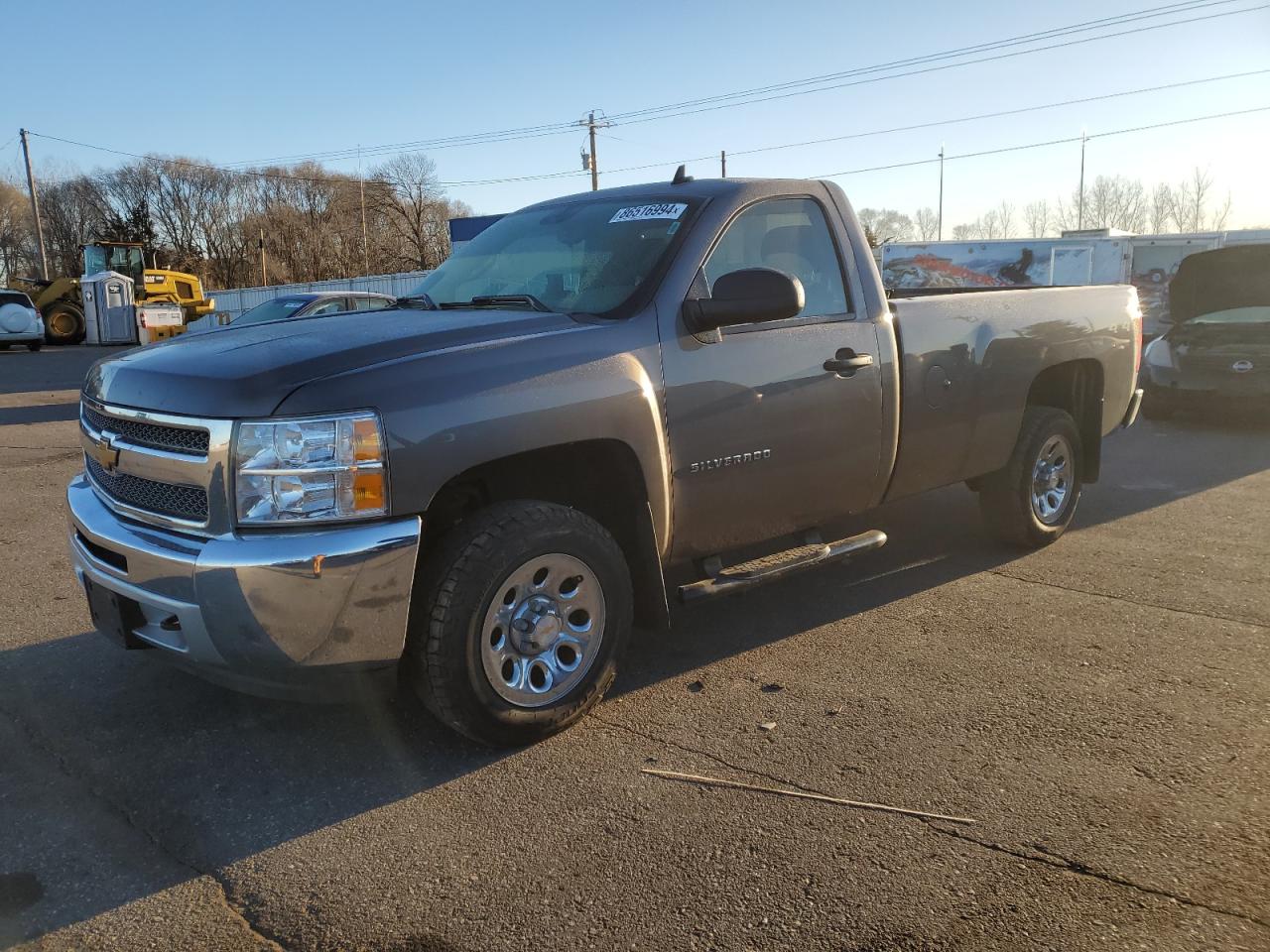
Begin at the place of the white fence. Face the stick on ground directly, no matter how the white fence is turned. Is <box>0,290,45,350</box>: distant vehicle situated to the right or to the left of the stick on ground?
right

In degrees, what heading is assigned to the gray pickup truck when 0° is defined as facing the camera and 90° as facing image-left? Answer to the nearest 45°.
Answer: approximately 45°

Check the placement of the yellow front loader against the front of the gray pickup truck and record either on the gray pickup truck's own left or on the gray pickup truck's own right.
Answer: on the gray pickup truck's own right

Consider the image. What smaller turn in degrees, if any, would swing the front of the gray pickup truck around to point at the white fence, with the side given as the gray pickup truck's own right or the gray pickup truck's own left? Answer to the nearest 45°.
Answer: approximately 135° to the gray pickup truck's own right

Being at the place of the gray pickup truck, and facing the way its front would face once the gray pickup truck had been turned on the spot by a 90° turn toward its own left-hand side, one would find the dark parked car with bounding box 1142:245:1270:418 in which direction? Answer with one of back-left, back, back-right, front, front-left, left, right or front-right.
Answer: left

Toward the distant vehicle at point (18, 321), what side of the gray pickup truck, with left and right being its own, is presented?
right

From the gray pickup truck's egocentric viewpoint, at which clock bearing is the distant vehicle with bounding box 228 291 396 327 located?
The distant vehicle is roughly at 4 o'clock from the gray pickup truck.

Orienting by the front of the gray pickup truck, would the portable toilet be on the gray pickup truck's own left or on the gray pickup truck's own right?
on the gray pickup truck's own right
